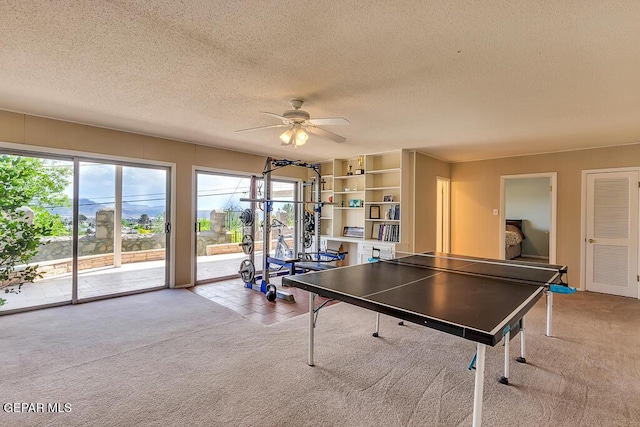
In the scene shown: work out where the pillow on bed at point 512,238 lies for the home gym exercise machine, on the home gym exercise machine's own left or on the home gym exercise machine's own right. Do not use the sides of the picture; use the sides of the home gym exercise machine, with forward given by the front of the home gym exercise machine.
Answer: on the home gym exercise machine's own left

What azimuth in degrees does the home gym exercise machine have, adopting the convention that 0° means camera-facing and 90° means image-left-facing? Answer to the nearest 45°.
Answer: approximately 315°

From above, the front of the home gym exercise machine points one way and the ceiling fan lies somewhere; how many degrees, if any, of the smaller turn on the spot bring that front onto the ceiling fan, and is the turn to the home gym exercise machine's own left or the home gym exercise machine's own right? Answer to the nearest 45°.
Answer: approximately 45° to the home gym exercise machine's own right

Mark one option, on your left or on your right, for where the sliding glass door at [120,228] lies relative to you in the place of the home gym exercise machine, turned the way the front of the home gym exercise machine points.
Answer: on your right

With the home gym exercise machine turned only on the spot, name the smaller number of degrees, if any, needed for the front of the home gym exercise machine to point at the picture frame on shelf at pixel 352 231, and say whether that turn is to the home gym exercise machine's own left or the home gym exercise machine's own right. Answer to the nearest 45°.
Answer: approximately 90° to the home gym exercise machine's own left

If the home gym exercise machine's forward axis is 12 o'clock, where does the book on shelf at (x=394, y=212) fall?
The book on shelf is roughly at 10 o'clock from the home gym exercise machine.

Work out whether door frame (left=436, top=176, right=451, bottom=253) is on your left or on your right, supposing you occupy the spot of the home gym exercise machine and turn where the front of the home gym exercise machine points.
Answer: on your left

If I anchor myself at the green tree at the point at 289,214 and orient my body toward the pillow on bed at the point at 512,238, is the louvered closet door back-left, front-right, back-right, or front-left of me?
front-right

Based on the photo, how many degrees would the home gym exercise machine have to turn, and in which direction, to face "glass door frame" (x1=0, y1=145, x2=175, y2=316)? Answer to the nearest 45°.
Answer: approximately 135° to its right

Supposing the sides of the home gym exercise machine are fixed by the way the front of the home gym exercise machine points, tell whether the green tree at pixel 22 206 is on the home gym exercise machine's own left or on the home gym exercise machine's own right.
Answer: on the home gym exercise machine's own right

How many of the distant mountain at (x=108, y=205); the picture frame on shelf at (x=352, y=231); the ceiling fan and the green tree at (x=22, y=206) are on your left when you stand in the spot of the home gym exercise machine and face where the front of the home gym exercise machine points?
1

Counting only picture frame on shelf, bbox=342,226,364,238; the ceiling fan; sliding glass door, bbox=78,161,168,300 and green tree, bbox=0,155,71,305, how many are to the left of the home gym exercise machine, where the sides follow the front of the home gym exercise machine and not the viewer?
1
